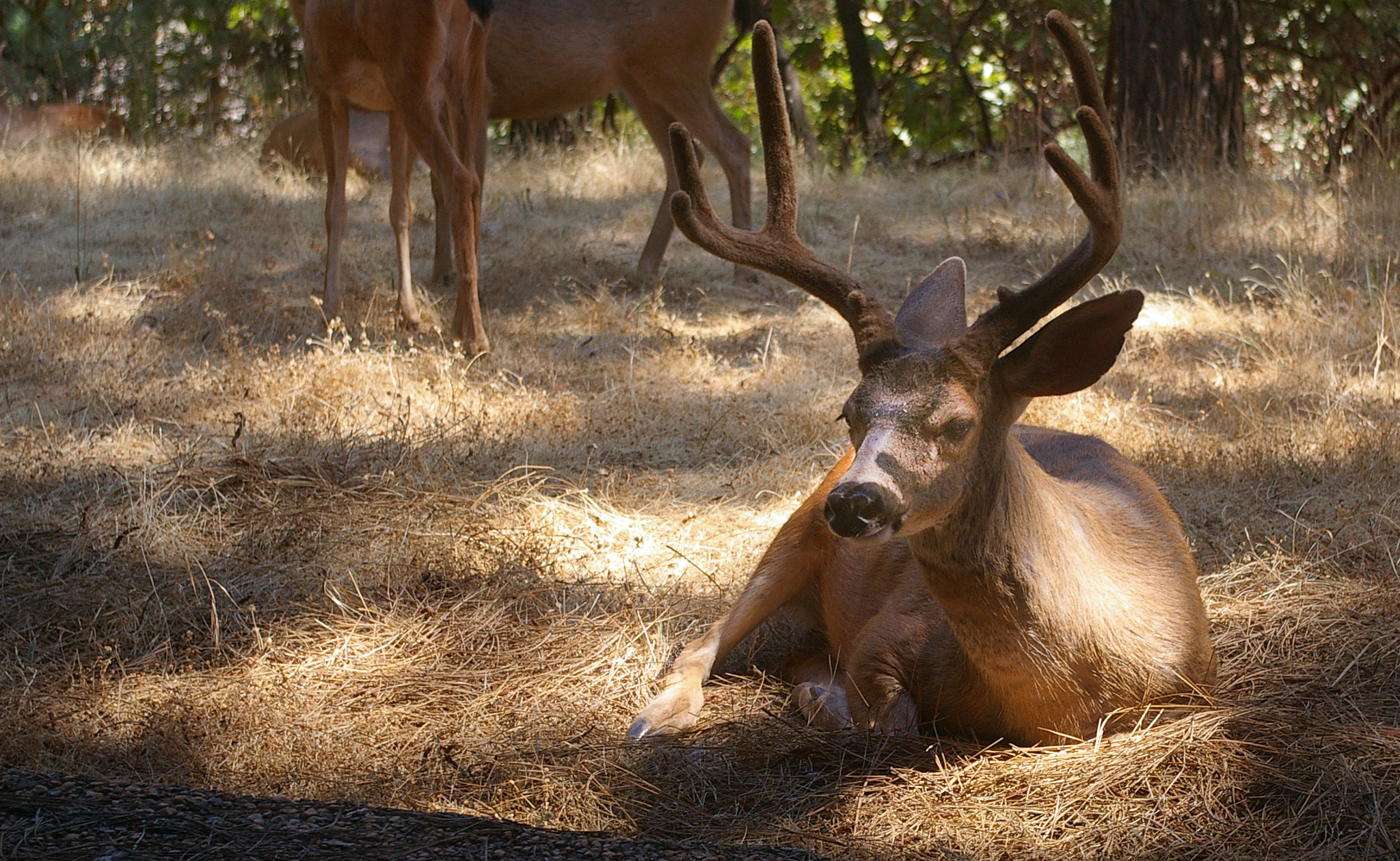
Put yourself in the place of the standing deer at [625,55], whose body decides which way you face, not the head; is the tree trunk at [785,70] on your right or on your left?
on your right

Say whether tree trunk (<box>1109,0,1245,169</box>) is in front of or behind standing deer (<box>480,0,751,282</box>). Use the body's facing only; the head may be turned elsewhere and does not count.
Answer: behind

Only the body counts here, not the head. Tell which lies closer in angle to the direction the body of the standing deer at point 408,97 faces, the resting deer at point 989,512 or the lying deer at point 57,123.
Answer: the lying deer

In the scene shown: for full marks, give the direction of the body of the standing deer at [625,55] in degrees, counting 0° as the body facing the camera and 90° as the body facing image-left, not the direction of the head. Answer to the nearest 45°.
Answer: approximately 90°

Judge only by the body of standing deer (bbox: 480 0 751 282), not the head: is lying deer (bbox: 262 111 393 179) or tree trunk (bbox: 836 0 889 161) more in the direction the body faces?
the lying deer

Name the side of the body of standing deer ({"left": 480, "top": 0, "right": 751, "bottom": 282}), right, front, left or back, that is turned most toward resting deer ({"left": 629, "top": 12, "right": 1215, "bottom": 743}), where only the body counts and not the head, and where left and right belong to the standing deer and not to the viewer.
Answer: left

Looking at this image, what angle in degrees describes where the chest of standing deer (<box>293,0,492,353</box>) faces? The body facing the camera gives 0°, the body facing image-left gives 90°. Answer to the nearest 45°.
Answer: approximately 135°
